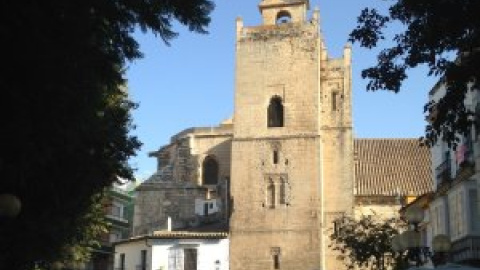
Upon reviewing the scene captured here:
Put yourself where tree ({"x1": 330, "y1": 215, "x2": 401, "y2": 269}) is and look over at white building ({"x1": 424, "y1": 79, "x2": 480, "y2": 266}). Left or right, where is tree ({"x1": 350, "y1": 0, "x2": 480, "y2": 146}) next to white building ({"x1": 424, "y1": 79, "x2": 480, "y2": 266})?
right

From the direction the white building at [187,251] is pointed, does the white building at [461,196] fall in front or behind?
in front

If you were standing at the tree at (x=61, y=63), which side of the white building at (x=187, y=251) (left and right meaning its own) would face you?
front

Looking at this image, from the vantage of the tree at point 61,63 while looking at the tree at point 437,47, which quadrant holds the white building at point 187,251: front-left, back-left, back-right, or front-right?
front-left

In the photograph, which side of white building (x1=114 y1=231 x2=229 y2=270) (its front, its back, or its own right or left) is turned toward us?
front

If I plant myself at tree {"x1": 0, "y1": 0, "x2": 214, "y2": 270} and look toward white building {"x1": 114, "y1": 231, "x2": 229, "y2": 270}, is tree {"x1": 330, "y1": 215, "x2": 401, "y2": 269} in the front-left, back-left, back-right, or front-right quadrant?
front-right
